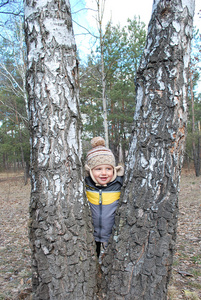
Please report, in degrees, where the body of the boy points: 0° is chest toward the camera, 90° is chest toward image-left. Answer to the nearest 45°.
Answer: approximately 0°

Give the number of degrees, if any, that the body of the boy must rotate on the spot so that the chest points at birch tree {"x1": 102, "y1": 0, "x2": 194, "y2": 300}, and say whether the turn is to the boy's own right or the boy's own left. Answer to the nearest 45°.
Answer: approximately 45° to the boy's own left

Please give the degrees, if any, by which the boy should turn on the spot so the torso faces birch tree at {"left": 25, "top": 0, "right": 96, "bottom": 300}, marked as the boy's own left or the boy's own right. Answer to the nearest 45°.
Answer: approximately 45° to the boy's own right
